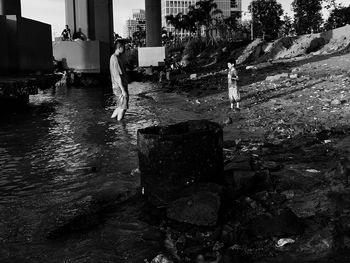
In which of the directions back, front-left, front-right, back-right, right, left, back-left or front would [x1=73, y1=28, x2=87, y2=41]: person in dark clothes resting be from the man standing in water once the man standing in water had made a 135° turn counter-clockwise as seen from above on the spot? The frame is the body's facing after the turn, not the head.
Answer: front-right

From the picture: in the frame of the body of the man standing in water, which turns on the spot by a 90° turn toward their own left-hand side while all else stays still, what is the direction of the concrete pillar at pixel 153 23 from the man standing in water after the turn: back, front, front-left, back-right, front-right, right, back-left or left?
front

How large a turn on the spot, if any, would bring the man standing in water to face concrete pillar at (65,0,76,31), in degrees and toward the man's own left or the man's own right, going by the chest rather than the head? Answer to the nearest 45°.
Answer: approximately 90° to the man's own left

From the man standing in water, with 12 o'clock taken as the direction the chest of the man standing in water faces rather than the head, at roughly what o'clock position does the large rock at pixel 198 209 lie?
The large rock is roughly at 3 o'clock from the man standing in water.

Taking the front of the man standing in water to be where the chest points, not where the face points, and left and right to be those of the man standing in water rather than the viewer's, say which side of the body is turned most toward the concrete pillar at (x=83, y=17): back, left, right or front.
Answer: left

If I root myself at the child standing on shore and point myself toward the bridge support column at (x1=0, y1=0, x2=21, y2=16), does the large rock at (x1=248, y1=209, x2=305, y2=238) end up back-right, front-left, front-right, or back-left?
back-left

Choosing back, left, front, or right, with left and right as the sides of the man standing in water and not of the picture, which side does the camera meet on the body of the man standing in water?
right

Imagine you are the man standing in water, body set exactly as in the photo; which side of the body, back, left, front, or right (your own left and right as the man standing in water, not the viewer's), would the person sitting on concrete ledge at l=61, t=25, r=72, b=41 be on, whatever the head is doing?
left

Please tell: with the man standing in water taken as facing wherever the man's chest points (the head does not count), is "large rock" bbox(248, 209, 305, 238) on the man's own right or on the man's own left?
on the man's own right

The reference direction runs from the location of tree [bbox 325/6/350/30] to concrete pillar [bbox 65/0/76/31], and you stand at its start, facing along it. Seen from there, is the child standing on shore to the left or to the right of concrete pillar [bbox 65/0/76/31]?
left

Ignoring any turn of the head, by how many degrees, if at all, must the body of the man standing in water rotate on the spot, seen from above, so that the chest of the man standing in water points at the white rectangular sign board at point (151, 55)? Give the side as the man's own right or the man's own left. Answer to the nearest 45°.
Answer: approximately 90° to the man's own left
